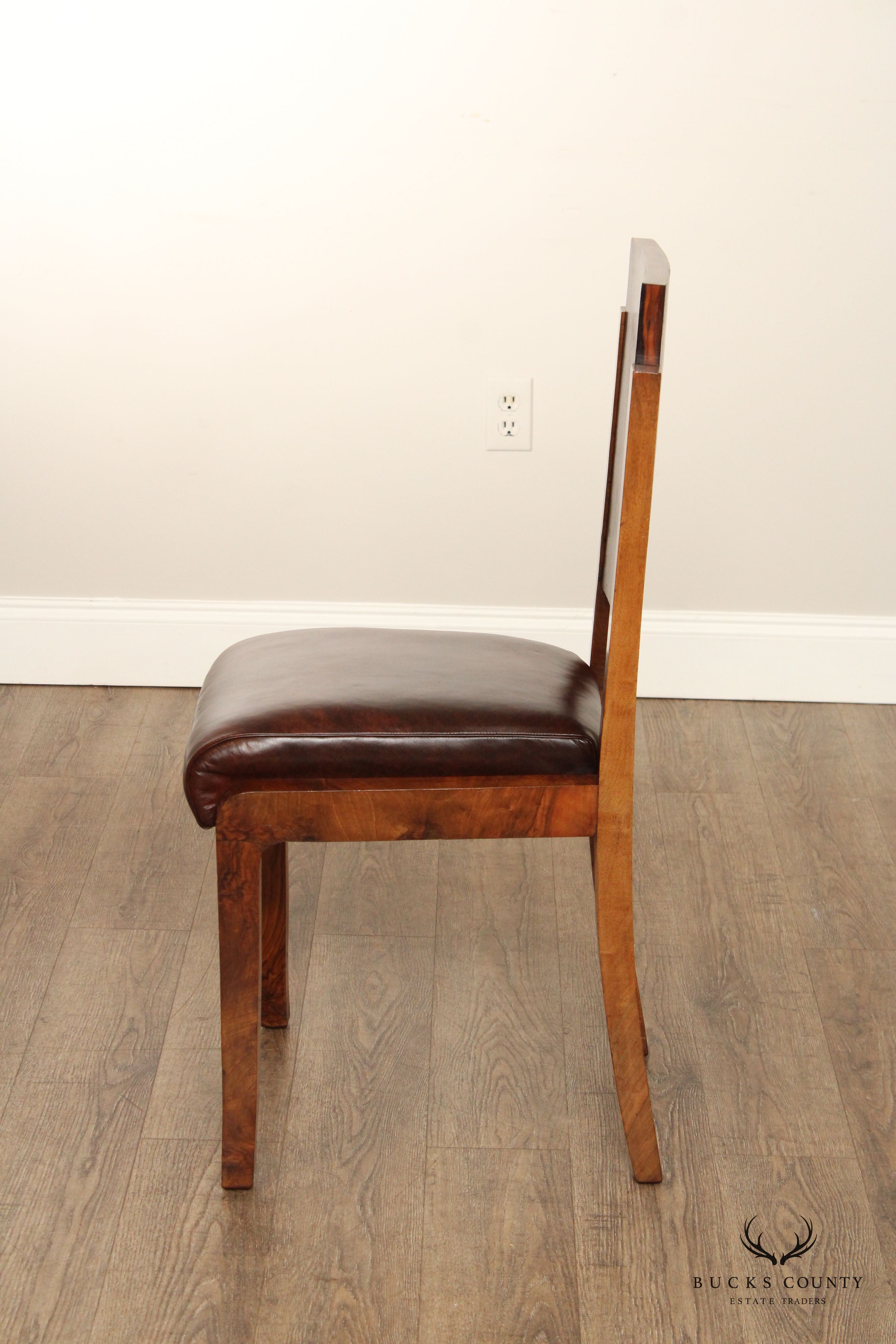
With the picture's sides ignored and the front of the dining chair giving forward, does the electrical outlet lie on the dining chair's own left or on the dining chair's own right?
on the dining chair's own right

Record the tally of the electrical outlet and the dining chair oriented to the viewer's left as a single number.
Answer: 1

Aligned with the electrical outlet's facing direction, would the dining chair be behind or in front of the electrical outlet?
in front

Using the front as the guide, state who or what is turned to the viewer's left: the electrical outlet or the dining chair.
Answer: the dining chair

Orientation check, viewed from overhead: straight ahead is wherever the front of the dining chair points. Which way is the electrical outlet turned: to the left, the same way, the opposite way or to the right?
to the left

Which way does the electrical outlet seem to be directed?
toward the camera

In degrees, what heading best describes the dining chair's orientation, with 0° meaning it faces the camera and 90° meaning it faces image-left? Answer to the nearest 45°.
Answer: approximately 90°
